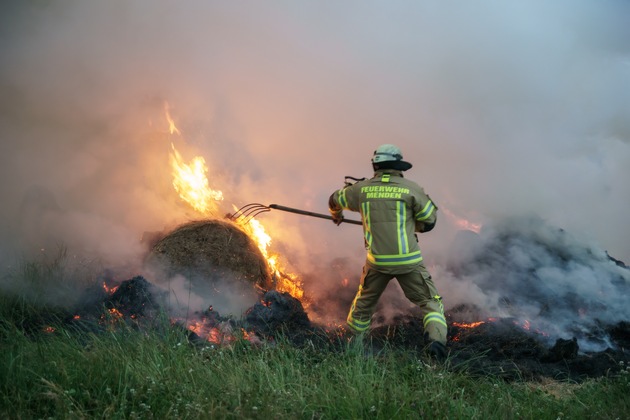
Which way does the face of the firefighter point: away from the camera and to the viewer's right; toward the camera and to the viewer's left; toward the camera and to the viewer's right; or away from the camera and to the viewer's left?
away from the camera and to the viewer's left

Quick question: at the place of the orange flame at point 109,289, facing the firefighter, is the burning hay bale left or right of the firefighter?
left

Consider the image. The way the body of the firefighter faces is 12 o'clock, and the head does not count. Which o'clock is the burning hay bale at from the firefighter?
The burning hay bale is roughly at 10 o'clock from the firefighter.

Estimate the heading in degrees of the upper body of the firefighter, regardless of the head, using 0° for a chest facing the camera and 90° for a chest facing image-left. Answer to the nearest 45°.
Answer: approximately 180°

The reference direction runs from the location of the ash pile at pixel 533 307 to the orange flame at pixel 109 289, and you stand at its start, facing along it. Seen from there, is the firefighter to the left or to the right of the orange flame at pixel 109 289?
left

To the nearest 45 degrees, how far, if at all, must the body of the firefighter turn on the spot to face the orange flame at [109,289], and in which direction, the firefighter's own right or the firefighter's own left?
approximately 90° to the firefighter's own left
